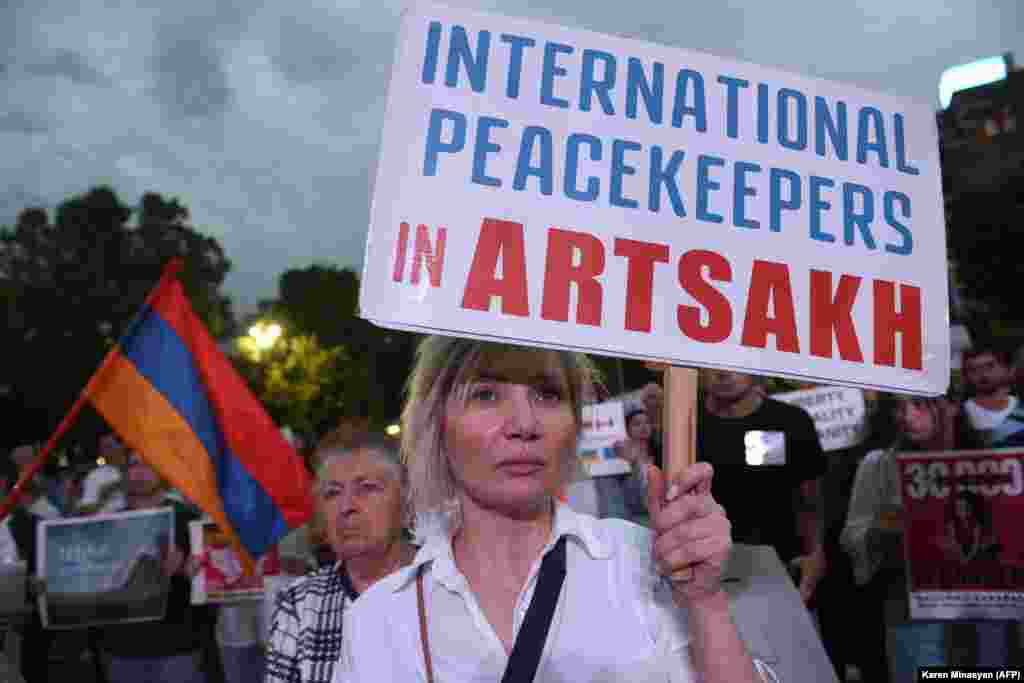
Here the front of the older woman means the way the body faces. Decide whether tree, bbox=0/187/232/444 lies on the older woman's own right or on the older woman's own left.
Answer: on the older woman's own right

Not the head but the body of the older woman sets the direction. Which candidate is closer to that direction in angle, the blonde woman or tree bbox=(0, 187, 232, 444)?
the blonde woman

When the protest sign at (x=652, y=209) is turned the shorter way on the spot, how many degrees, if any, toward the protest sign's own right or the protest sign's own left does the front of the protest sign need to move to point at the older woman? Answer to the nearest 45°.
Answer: approximately 135° to the protest sign's own right

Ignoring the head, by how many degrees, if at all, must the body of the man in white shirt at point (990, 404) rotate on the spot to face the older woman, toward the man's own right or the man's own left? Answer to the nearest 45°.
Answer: approximately 45° to the man's own right

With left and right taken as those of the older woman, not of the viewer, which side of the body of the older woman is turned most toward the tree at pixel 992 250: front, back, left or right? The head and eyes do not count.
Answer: back

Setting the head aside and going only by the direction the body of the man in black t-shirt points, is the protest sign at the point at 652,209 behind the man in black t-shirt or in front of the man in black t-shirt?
in front

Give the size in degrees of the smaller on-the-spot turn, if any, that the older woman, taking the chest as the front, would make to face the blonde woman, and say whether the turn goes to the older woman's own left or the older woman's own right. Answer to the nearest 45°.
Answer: approximately 45° to the older woman's own left
